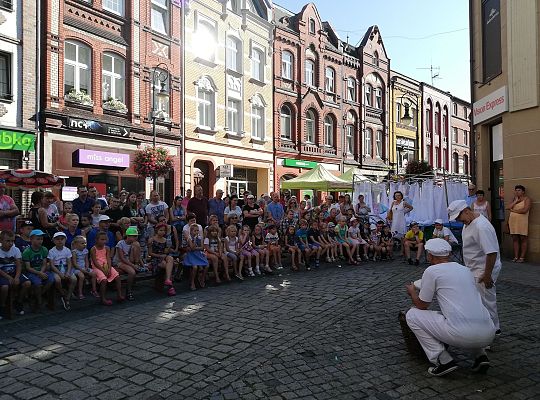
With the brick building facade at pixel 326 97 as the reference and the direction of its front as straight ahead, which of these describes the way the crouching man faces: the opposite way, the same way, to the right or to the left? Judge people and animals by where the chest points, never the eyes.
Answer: the opposite way

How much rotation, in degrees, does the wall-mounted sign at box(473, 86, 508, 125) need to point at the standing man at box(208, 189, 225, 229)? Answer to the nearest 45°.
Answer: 0° — it already faces them

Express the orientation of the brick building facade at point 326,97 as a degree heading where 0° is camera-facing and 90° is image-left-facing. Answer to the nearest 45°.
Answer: approximately 315°

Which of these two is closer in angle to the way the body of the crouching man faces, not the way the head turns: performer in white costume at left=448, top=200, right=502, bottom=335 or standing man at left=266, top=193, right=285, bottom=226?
the standing man

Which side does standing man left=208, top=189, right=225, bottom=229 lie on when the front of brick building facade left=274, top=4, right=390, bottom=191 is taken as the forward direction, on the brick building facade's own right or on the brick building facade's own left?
on the brick building facade's own right

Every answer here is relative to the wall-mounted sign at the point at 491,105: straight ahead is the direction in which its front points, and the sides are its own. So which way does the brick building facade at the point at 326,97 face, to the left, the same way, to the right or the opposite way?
to the left

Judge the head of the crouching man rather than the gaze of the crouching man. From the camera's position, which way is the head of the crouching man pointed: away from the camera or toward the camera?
away from the camera

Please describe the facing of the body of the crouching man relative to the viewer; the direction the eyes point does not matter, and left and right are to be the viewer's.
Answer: facing away from the viewer and to the left of the viewer

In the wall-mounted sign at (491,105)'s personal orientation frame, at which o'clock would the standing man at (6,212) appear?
The standing man is roughly at 12 o'clock from the wall-mounted sign.

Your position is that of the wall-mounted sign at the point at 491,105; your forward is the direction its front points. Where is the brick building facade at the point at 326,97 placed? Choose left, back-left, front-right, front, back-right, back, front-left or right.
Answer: right

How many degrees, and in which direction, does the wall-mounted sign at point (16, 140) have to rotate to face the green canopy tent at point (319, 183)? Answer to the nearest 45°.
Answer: approximately 45° to its left

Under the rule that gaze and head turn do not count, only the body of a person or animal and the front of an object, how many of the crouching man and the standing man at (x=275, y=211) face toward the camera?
1

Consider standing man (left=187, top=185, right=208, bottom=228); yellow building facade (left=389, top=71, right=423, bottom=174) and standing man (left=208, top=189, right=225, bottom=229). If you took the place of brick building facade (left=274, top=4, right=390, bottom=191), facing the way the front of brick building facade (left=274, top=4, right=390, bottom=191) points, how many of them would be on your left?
1

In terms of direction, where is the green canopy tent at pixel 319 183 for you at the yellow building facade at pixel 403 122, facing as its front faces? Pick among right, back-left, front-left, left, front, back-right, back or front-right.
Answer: front-right

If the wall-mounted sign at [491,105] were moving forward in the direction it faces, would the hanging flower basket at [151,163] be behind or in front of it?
in front

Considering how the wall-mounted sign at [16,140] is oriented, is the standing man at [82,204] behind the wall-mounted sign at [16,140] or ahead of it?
ahead
